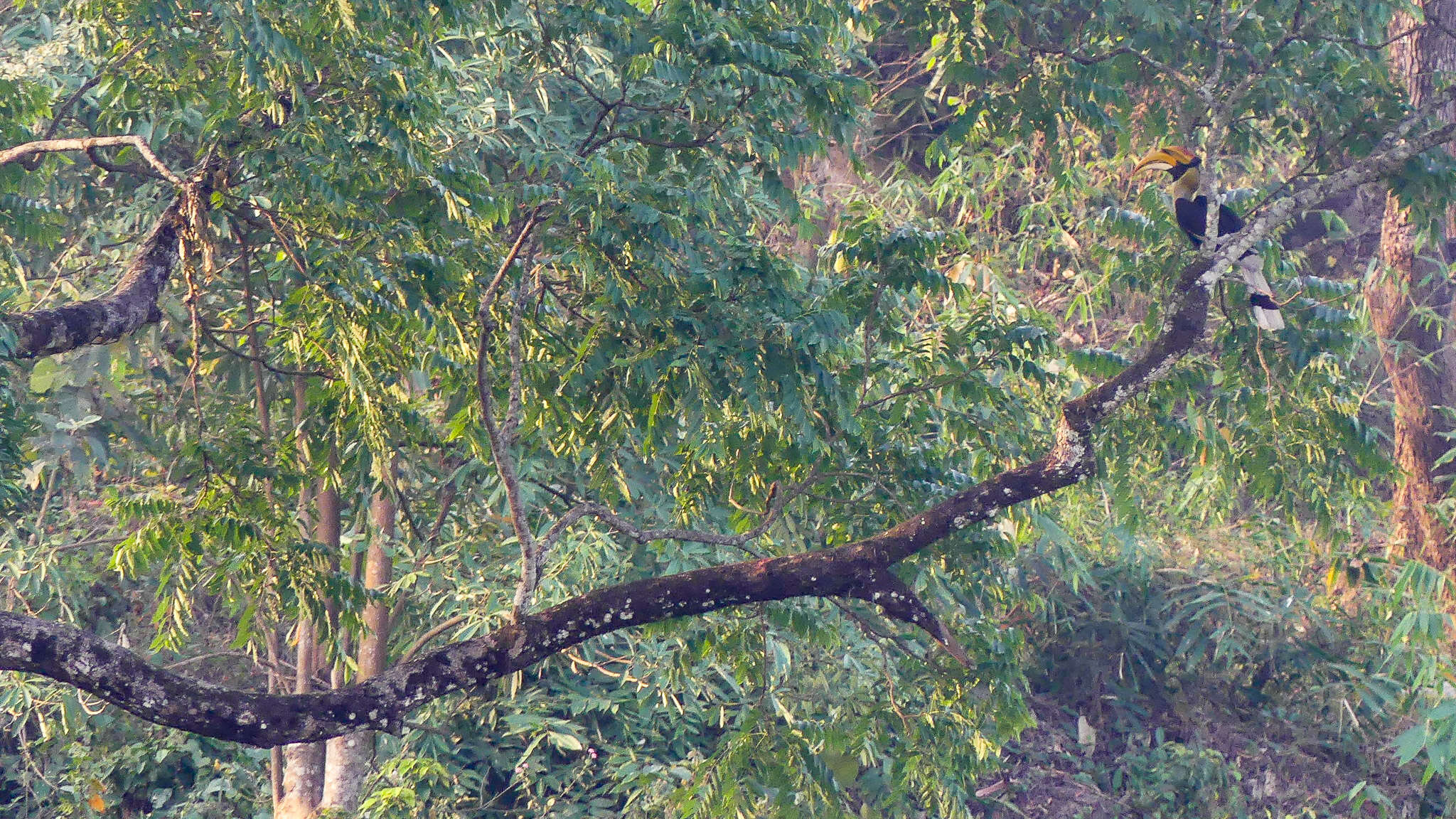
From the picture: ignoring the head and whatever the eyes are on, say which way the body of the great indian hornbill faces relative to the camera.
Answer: to the viewer's left

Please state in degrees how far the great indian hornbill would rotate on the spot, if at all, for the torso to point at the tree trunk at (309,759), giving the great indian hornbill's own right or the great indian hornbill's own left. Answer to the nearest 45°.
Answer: approximately 45° to the great indian hornbill's own right

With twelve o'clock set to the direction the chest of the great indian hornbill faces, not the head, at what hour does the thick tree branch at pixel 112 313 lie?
The thick tree branch is roughly at 10 o'clock from the great indian hornbill.

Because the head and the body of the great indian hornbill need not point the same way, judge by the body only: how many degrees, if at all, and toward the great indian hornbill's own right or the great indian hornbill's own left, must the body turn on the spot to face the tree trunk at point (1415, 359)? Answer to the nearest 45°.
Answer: approximately 135° to the great indian hornbill's own right
